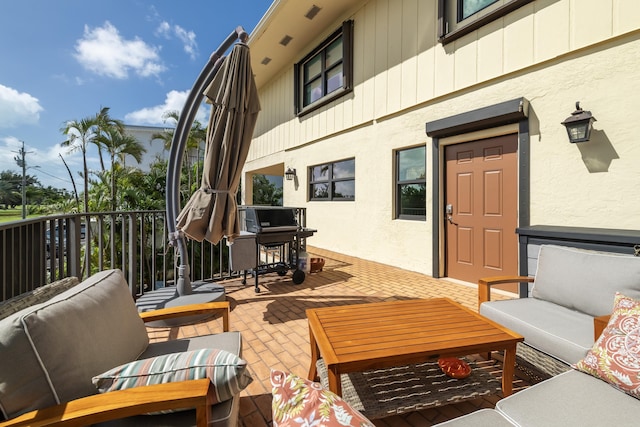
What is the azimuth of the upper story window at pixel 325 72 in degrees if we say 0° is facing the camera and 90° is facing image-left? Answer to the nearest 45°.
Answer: approximately 45°

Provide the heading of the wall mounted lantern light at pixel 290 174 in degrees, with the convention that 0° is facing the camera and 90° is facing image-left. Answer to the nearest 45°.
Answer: approximately 45°

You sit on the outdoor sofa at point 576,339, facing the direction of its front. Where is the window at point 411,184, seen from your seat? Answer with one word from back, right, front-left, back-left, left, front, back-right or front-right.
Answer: right

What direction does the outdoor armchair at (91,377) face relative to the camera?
to the viewer's right

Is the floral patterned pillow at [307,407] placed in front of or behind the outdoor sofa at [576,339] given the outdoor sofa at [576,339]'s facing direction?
in front

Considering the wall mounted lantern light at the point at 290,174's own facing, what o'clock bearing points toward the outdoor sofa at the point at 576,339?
The outdoor sofa is roughly at 10 o'clock from the wall mounted lantern light.

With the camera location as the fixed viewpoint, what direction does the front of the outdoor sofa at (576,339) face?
facing the viewer and to the left of the viewer

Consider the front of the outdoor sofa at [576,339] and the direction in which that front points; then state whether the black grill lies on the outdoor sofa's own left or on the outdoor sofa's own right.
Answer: on the outdoor sofa's own right

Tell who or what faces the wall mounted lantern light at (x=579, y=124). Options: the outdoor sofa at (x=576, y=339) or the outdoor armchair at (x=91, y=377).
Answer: the outdoor armchair at (x=91, y=377)

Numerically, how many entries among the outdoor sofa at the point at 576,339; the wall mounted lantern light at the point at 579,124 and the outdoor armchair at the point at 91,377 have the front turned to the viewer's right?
1

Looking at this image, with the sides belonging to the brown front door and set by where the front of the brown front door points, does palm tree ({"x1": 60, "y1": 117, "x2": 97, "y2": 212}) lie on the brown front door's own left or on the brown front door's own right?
on the brown front door's own right
